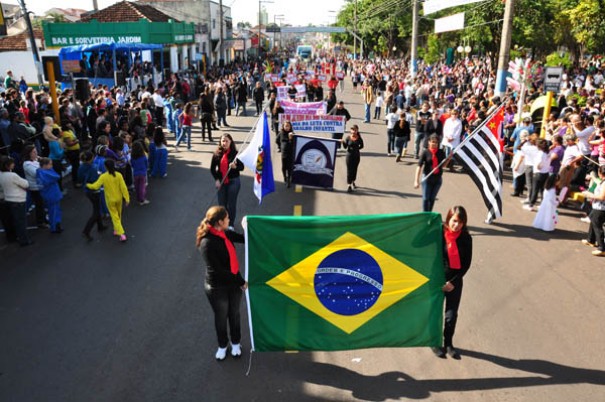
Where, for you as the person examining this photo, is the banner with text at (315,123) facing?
facing the viewer

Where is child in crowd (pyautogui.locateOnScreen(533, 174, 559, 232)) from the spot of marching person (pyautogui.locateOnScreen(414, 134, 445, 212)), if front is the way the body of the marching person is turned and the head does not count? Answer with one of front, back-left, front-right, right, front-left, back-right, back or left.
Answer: left

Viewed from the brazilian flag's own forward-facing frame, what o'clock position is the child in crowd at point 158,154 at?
The child in crowd is roughly at 5 o'clock from the brazilian flag.

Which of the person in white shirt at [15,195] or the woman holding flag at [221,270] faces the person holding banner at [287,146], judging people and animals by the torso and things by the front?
the person in white shirt

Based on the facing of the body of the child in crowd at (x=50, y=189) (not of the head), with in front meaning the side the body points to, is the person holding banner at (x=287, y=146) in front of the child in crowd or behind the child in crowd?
in front

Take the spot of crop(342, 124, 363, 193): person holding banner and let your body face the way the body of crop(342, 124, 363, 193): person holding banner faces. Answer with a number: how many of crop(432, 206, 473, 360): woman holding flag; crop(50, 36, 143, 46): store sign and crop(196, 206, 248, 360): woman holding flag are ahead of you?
2

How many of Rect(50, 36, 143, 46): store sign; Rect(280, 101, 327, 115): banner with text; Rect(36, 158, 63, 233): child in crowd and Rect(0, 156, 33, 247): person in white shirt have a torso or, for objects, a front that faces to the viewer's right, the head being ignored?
2

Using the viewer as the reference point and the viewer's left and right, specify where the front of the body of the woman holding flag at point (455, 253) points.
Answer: facing the viewer and to the left of the viewer

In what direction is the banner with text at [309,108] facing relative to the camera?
toward the camera

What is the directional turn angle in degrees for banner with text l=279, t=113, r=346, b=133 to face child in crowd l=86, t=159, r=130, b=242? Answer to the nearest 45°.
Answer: approximately 45° to its right

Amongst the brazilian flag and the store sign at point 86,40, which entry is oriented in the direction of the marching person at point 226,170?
the store sign

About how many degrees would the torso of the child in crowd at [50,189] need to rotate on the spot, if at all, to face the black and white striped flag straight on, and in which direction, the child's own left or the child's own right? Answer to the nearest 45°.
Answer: approximately 45° to the child's own right

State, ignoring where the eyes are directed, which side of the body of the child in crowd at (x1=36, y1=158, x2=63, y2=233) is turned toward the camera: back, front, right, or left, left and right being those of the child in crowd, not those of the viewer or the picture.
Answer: right

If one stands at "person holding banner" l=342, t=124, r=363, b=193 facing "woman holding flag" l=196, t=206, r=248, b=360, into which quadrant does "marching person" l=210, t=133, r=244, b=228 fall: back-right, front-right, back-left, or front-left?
front-right

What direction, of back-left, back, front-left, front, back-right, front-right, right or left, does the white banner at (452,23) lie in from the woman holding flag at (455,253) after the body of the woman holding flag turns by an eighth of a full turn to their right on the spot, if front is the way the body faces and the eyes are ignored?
right

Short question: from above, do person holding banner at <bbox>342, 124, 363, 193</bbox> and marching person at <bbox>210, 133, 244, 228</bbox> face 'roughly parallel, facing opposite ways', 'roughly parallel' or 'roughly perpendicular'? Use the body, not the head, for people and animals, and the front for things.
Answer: roughly parallel

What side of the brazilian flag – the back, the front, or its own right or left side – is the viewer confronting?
front
